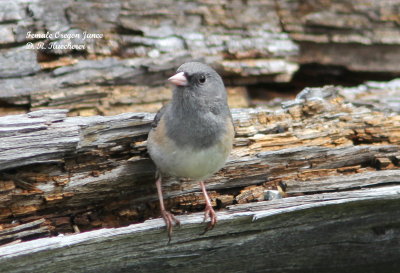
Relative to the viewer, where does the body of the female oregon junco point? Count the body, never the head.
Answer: toward the camera

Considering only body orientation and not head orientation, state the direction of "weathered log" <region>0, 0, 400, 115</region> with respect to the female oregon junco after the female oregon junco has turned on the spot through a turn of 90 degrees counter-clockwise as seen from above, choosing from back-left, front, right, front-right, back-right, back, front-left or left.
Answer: left
